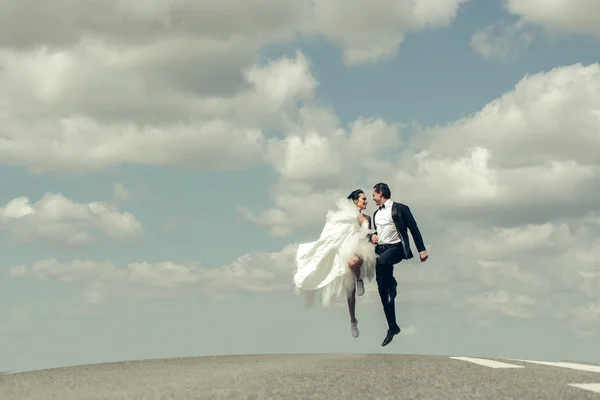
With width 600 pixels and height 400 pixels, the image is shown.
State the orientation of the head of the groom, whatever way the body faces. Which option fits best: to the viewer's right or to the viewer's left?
to the viewer's left

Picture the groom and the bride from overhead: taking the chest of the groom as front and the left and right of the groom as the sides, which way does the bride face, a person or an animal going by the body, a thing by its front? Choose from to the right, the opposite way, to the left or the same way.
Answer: to the left

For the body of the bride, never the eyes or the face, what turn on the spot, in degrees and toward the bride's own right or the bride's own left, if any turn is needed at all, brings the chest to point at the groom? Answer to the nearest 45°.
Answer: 0° — they already face them

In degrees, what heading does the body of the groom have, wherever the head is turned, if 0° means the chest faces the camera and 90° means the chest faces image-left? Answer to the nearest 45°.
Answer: approximately 45°

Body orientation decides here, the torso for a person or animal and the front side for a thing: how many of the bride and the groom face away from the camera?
0

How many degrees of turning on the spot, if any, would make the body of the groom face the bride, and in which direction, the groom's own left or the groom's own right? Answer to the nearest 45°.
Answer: approximately 90° to the groom's own right

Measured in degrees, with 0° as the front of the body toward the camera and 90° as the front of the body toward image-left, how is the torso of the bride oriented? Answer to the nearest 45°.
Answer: approximately 315°
